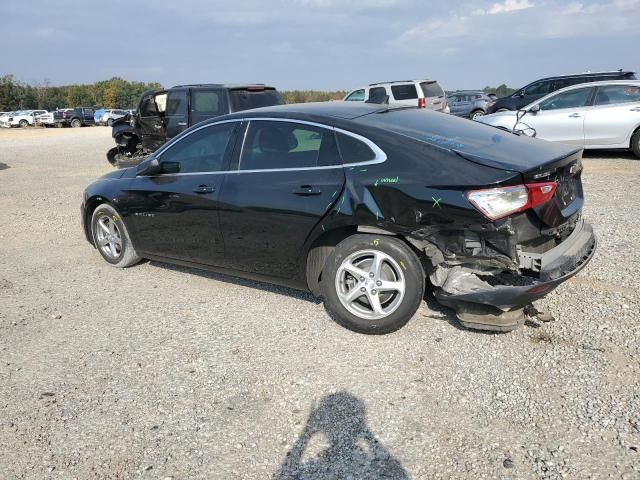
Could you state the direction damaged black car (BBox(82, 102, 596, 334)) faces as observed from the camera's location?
facing away from the viewer and to the left of the viewer

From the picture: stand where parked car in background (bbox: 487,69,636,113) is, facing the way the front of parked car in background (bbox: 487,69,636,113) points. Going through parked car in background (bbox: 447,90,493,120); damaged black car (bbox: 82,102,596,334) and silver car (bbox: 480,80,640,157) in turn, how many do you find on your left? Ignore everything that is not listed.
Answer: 2

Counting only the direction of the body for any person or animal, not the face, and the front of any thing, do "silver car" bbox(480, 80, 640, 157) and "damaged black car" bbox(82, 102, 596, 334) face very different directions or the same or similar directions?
same or similar directions

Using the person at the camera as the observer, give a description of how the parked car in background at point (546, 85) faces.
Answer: facing to the left of the viewer

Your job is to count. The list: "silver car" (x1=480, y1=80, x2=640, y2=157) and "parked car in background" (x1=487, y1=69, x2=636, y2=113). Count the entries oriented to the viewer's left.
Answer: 2

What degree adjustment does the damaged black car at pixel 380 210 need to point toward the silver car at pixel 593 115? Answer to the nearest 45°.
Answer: approximately 90° to its right

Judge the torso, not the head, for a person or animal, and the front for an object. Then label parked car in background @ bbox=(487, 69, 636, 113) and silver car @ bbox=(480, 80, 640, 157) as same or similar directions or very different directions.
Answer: same or similar directions

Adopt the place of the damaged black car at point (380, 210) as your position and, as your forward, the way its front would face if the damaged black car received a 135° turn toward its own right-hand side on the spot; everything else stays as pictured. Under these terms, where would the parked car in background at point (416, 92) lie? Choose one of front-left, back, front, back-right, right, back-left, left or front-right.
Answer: left

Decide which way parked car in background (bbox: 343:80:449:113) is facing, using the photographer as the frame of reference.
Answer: facing away from the viewer and to the left of the viewer

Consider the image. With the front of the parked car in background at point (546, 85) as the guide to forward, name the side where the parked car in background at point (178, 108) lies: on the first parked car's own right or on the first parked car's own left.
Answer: on the first parked car's own left

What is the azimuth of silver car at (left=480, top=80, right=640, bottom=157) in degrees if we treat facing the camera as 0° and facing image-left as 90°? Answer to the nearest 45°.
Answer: approximately 90°

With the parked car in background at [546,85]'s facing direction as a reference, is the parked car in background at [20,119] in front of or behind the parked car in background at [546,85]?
in front

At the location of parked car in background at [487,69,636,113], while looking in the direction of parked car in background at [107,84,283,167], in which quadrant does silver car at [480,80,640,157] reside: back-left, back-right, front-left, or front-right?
front-left
